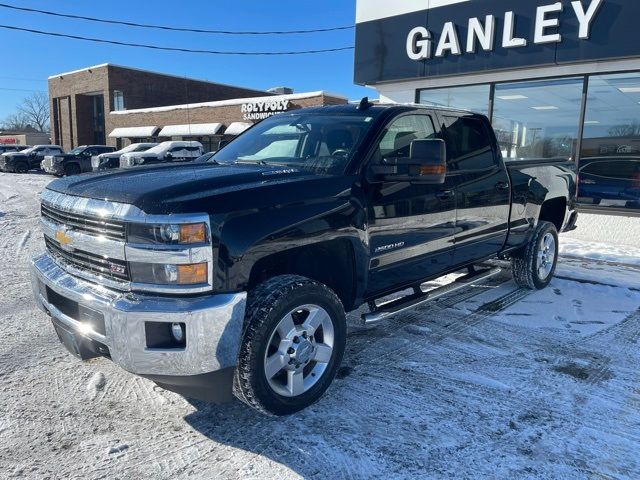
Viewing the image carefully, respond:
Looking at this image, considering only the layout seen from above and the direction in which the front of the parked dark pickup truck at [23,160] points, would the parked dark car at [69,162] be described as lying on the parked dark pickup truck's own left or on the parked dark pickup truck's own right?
on the parked dark pickup truck's own left

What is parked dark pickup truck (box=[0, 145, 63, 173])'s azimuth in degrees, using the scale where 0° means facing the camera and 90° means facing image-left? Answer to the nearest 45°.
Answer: approximately 45°

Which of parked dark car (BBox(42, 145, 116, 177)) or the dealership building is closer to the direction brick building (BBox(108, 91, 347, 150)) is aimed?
the parked dark car

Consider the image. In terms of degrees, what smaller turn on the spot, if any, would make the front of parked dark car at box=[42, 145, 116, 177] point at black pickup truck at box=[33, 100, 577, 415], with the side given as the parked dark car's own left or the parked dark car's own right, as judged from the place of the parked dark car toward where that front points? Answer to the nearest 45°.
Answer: approximately 45° to the parked dark car's own left

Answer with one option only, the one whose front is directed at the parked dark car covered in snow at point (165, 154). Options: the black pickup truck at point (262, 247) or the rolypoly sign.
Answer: the rolypoly sign

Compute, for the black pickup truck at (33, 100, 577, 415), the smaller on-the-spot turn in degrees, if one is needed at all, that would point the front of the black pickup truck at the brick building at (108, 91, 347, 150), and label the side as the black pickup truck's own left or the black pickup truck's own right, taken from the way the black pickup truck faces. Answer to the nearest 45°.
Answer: approximately 135° to the black pickup truck's own right

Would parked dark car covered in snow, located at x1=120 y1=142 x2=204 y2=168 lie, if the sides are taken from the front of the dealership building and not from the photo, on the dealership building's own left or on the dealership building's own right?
on the dealership building's own right

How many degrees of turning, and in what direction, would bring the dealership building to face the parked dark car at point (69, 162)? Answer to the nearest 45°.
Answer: approximately 90° to its right

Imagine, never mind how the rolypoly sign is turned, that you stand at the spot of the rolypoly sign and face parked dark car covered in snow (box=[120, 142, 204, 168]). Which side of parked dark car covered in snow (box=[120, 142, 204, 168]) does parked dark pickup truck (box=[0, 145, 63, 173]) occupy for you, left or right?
right

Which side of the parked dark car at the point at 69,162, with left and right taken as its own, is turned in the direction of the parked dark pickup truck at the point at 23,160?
right
